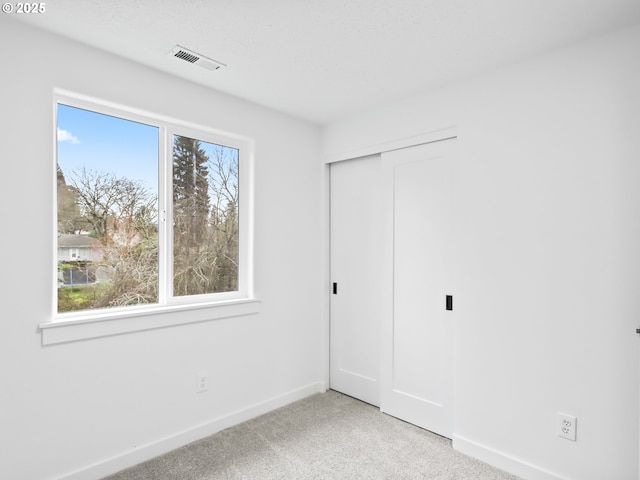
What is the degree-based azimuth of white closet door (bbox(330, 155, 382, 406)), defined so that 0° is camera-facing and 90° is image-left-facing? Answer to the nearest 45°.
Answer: approximately 45°

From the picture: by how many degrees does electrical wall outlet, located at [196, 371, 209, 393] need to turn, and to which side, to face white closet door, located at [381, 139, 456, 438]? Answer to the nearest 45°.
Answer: approximately 45° to its left

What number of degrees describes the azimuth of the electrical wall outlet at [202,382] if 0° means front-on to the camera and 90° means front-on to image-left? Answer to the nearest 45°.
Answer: approximately 315°

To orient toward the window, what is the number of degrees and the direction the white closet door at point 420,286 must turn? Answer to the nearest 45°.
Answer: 0° — it already faces it

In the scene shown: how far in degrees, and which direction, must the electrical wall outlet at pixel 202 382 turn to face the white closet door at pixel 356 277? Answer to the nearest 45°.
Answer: approximately 45° to its left

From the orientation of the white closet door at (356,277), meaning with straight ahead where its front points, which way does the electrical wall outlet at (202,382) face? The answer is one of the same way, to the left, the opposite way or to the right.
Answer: to the left

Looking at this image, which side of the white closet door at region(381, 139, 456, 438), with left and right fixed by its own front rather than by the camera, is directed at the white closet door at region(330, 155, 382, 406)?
right

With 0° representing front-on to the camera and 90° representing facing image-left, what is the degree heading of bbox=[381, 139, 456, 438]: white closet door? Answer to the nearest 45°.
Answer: approximately 45°
